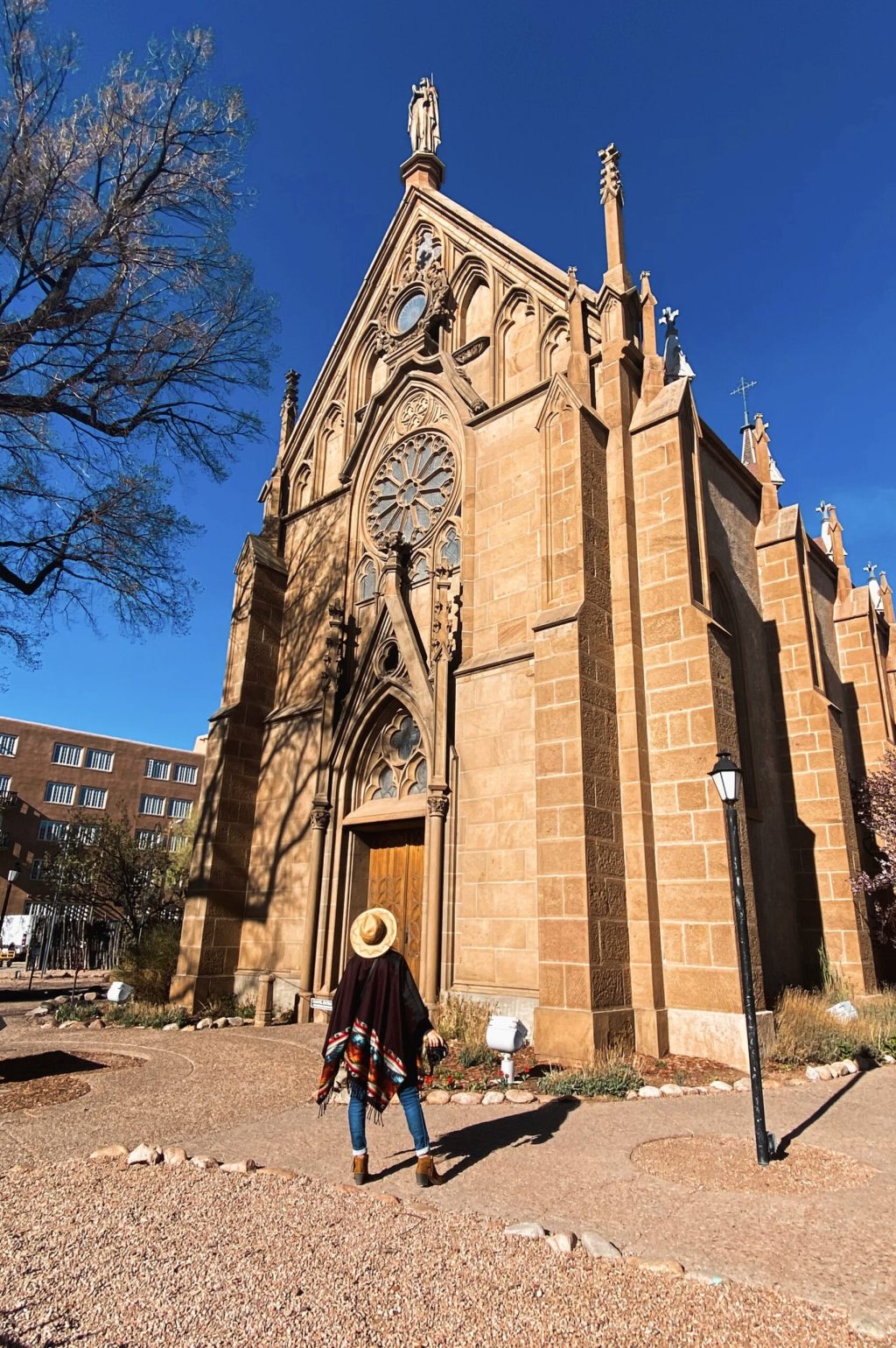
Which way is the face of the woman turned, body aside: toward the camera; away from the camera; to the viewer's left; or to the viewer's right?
away from the camera

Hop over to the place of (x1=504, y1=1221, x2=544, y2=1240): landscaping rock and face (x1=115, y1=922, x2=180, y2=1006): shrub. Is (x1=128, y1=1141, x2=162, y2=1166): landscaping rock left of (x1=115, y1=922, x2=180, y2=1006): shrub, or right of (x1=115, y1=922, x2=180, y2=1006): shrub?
left

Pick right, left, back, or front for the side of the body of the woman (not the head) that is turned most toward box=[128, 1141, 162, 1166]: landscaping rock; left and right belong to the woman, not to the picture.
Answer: left

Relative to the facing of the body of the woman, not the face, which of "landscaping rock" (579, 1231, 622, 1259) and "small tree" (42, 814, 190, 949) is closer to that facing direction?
the small tree

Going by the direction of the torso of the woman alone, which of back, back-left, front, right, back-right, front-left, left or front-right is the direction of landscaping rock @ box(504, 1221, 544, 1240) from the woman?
back-right

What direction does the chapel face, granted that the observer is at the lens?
facing the viewer and to the left of the viewer

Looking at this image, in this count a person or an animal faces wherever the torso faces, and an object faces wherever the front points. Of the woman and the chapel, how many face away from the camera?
1

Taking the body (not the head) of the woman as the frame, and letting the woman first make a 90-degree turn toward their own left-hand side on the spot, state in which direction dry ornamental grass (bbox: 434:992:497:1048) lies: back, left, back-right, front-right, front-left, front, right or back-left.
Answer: right

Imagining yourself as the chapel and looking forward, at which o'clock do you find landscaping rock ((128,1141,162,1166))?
The landscaping rock is roughly at 11 o'clock from the chapel.

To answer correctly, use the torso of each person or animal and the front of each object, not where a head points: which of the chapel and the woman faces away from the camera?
the woman

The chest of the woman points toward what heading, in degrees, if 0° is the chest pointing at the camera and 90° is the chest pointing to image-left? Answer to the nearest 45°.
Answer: approximately 180°
